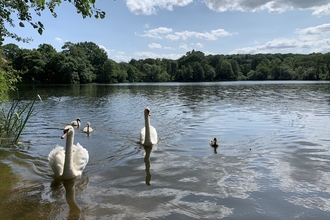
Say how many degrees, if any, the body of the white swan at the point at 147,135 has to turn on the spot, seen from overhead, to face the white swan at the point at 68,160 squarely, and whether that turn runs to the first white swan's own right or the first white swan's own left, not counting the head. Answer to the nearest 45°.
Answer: approximately 45° to the first white swan's own right

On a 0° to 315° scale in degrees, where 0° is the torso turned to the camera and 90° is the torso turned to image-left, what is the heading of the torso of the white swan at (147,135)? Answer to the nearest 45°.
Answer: approximately 0°

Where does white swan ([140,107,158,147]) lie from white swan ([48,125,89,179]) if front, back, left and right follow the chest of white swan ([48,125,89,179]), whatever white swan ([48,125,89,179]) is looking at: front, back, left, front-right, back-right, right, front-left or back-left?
back-left

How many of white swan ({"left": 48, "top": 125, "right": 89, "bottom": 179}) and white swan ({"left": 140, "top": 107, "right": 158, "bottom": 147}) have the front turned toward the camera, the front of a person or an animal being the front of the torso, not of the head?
2
